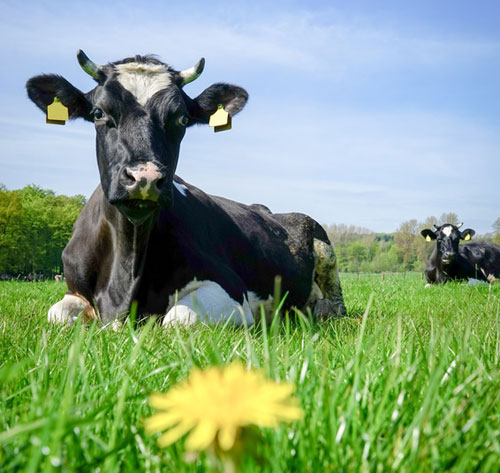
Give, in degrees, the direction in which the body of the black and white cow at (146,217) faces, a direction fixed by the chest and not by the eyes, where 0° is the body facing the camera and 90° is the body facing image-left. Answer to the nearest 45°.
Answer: approximately 45°

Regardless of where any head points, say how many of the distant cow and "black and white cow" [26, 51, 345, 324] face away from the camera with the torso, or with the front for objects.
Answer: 0

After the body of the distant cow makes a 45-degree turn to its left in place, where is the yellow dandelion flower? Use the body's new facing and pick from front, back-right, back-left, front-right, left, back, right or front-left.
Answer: front

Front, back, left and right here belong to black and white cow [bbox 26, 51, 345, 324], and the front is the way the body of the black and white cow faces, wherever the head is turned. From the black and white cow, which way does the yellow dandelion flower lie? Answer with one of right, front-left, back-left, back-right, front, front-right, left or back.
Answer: front-left

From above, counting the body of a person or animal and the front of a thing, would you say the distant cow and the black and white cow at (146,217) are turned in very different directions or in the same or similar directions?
same or similar directions

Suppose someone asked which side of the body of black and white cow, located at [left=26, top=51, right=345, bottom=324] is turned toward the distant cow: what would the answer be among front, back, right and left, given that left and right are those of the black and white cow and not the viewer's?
back

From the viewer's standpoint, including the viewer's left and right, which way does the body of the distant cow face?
facing the viewer and to the left of the viewer
